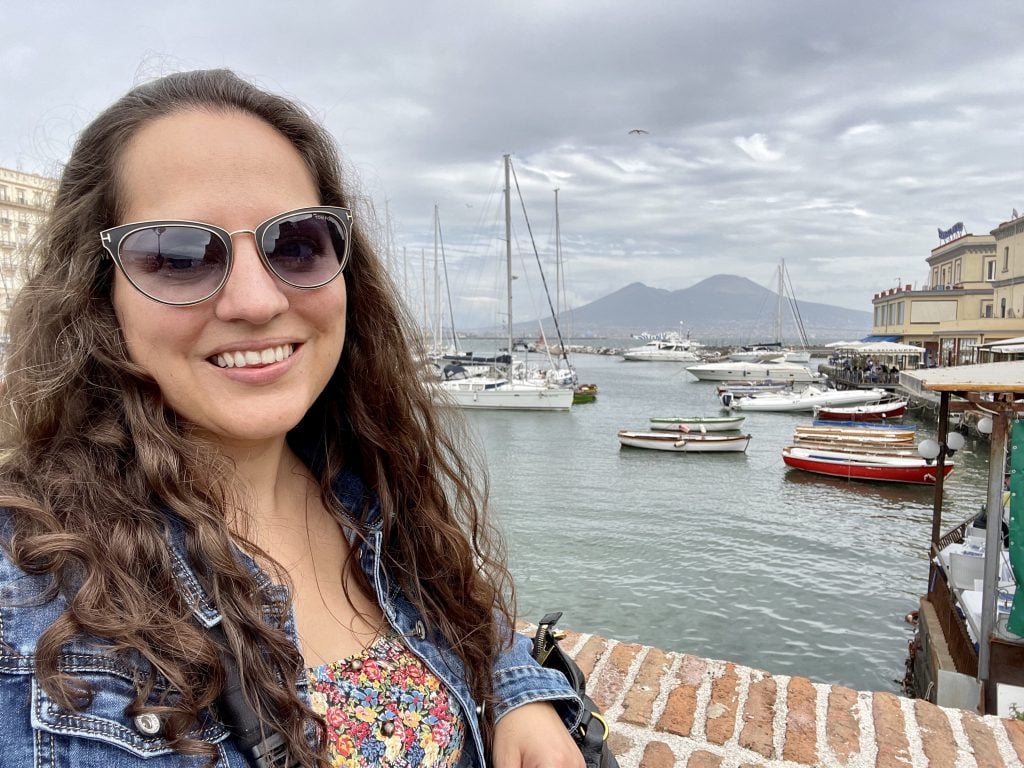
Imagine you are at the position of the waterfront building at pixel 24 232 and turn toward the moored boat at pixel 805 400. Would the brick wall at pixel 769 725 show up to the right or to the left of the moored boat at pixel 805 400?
right
